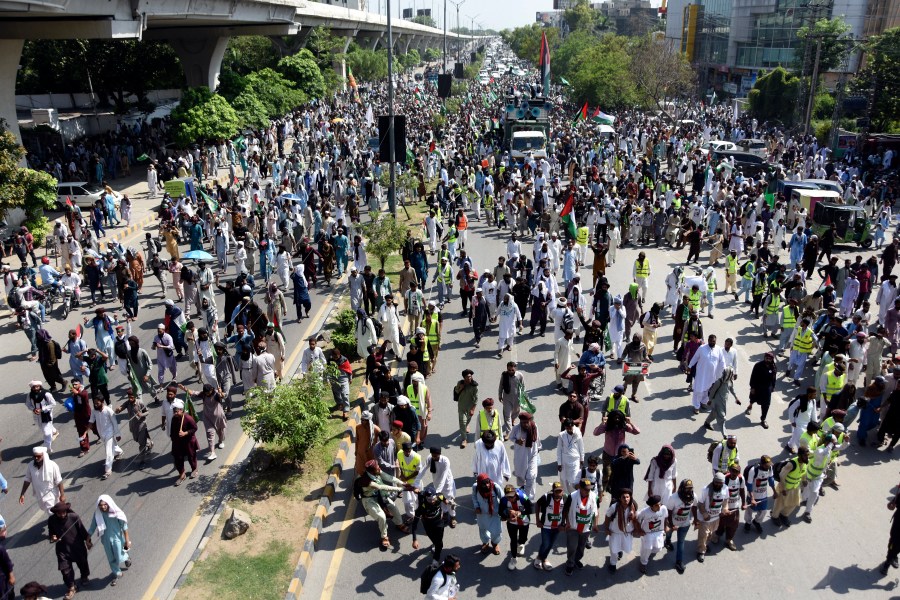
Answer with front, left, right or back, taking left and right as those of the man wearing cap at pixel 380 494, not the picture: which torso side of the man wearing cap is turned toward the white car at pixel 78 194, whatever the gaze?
back

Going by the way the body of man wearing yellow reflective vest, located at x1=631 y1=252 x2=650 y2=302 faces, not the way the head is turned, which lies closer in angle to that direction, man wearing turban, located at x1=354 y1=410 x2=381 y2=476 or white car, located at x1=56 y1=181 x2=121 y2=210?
the man wearing turban

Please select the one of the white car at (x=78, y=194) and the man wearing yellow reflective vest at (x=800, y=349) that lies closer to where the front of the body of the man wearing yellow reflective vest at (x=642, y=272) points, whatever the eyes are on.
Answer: the man wearing yellow reflective vest

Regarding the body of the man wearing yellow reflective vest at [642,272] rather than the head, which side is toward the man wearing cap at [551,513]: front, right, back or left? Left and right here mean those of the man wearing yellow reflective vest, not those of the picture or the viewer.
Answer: front

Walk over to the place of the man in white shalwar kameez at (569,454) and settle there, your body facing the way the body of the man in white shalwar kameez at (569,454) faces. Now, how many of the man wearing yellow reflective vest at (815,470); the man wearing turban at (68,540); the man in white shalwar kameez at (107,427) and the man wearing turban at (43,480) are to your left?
1

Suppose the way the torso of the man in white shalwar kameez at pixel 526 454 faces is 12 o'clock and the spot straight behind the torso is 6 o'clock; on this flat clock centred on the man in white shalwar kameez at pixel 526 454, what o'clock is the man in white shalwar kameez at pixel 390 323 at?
the man in white shalwar kameez at pixel 390 323 is roughly at 5 o'clock from the man in white shalwar kameez at pixel 526 454.

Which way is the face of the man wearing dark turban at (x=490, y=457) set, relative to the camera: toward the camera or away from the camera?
toward the camera

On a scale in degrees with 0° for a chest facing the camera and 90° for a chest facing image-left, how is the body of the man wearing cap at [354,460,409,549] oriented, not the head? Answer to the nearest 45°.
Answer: approximately 315°

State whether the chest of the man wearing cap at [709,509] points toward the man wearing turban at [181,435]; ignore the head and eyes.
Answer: no

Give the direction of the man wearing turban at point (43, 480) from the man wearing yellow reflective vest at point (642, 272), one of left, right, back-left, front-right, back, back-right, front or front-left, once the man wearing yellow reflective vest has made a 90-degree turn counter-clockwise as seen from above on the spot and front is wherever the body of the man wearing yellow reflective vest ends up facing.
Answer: back-right

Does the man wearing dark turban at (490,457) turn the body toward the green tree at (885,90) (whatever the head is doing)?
no

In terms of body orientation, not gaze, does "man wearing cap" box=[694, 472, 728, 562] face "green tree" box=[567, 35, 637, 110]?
no

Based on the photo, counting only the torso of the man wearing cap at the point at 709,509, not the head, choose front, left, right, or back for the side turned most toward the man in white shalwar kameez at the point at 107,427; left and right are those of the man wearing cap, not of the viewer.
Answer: right

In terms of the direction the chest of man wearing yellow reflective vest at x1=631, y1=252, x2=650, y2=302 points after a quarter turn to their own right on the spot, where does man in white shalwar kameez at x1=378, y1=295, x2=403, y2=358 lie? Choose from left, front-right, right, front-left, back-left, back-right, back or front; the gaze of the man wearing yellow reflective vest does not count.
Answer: front-left

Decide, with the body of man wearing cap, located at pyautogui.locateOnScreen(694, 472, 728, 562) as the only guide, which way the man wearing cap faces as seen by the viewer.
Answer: toward the camera

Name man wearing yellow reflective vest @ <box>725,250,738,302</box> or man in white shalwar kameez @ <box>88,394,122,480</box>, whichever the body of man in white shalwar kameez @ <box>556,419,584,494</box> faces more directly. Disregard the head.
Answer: the man in white shalwar kameez

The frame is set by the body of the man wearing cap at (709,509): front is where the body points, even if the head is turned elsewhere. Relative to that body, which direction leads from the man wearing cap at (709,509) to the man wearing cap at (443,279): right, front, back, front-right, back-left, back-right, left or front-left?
back-right

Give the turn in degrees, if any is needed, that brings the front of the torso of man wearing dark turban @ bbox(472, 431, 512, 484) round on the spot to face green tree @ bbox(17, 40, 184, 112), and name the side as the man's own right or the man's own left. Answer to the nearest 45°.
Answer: approximately 135° to the man's own right

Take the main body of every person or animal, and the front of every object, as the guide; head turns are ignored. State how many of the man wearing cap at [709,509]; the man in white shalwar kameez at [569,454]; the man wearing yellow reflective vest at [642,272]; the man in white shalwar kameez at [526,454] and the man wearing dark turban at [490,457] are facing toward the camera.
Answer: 5

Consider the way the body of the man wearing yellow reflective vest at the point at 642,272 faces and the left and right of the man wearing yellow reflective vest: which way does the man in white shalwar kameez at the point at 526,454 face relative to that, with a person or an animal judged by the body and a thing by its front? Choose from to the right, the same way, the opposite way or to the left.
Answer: the same way
